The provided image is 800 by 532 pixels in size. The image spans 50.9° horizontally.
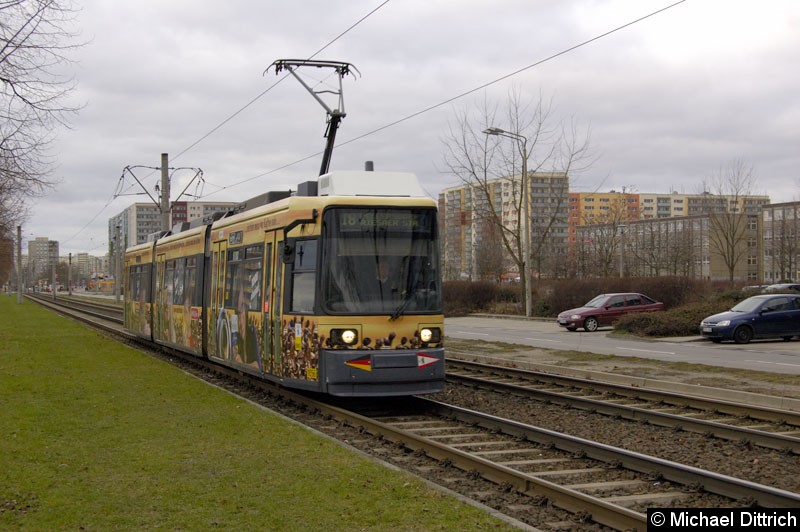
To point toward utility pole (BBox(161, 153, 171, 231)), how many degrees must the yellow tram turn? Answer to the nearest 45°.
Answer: approximately 135° to its left

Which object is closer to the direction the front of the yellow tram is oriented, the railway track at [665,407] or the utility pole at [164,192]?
the railway track

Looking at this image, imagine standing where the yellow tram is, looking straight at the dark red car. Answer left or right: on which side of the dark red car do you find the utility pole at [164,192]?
left

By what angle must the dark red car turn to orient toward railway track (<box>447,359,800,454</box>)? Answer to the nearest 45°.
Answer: approximately 45° to its left

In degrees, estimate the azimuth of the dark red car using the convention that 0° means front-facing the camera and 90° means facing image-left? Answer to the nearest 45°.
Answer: approximately 45°

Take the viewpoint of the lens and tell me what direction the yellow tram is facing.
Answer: facing the viewer and to the right of the viewer

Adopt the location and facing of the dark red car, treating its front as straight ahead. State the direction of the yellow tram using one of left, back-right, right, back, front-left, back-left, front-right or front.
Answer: front-left

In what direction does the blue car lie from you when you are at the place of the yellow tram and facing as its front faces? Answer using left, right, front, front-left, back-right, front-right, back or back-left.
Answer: left

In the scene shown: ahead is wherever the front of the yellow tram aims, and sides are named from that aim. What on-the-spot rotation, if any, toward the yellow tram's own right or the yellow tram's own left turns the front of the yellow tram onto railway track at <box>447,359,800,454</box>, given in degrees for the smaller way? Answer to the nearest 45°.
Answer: approximately 45° to the yellow tram's own left

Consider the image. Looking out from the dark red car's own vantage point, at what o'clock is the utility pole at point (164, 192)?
The utility pole is roughly at 1 o'clock from the dark red car.

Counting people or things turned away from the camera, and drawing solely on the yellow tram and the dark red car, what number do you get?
0
